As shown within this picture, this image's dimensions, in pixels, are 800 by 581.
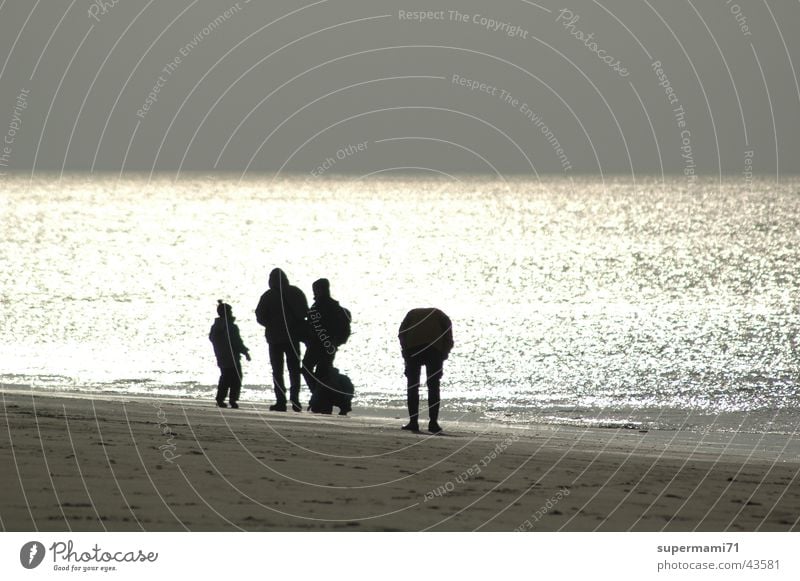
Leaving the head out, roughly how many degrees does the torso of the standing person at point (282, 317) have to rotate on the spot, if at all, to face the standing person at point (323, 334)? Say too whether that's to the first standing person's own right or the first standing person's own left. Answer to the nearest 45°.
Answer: approximately 90° to the first standing person's own right

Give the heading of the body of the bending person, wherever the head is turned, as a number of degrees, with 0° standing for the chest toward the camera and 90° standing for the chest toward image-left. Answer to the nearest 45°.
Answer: approximately 180°

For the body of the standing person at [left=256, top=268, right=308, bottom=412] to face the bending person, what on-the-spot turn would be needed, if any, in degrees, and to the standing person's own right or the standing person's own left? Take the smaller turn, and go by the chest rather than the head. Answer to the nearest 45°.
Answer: approximately 135° to the standing person's own right

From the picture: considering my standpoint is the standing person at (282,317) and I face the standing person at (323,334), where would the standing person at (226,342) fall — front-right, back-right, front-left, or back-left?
back-left

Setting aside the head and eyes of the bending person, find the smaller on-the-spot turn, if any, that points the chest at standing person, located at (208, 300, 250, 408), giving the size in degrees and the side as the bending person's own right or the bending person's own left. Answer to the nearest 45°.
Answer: approximately 45° to the bending person's own left

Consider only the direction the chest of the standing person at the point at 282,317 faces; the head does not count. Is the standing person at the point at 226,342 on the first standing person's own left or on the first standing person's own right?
on the first standing person's own left

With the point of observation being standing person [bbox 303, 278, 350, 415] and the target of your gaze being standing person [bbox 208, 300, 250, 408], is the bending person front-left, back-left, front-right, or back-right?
back-left

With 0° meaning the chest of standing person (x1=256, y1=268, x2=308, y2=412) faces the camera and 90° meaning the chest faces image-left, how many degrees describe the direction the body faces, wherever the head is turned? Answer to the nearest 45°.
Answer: approximately 180°
